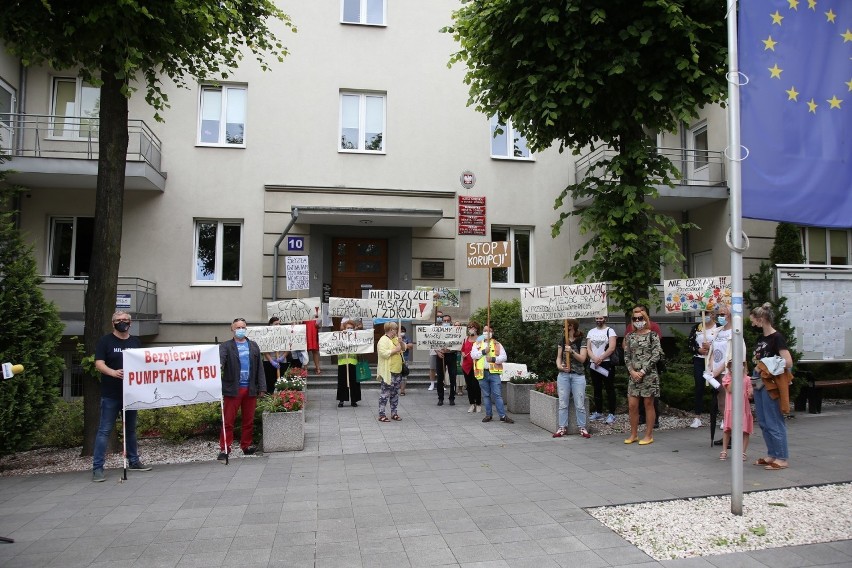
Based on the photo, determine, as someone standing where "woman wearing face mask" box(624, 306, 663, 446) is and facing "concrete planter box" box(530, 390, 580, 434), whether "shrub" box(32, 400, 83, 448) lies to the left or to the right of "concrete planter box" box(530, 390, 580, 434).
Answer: left

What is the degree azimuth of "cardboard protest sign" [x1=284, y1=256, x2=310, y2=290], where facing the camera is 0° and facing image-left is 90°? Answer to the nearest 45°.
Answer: approximately 0°

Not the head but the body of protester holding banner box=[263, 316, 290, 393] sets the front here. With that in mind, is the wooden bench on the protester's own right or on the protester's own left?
on the protester's own left

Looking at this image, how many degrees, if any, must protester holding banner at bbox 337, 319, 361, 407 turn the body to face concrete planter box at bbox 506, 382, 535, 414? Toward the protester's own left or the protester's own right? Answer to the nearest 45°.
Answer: approximately 90° to the protester's own left

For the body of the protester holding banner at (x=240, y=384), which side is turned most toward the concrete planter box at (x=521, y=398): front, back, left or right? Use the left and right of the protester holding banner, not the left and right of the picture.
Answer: left

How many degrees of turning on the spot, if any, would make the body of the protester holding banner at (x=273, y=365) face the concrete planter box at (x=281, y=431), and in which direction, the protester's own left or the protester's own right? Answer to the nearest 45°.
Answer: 0° — they already face it

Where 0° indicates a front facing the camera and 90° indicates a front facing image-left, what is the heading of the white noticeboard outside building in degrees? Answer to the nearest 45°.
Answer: approximately 0°
